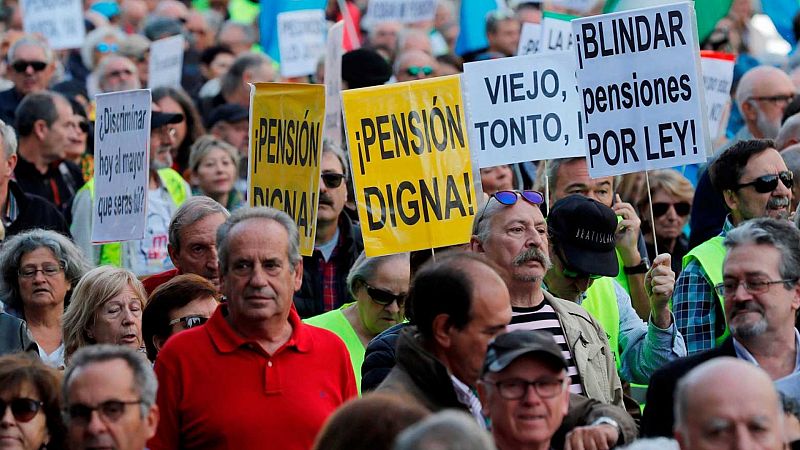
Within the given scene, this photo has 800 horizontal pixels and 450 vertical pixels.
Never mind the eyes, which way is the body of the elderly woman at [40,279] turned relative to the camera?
toward the camera

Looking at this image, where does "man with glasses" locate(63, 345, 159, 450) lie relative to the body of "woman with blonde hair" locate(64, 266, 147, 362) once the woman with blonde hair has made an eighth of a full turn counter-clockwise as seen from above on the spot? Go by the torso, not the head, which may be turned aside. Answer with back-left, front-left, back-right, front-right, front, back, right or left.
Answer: right

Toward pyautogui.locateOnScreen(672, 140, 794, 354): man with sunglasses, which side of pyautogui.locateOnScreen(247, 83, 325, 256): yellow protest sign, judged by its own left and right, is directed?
left

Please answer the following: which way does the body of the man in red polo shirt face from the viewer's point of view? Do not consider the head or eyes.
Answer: toward the camera

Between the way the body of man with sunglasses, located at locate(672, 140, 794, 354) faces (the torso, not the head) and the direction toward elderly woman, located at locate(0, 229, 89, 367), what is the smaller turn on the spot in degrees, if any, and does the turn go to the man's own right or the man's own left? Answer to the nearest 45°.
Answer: approximately 135° to the man's own right

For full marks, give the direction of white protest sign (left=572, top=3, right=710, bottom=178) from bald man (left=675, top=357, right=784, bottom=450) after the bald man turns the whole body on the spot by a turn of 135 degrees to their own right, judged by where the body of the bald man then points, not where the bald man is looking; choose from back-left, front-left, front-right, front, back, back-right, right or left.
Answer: right

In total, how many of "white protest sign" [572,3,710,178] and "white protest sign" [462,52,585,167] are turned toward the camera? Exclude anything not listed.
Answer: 2

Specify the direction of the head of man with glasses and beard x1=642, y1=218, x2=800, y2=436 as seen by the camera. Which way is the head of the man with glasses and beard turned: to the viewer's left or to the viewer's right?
to the viewer's left
